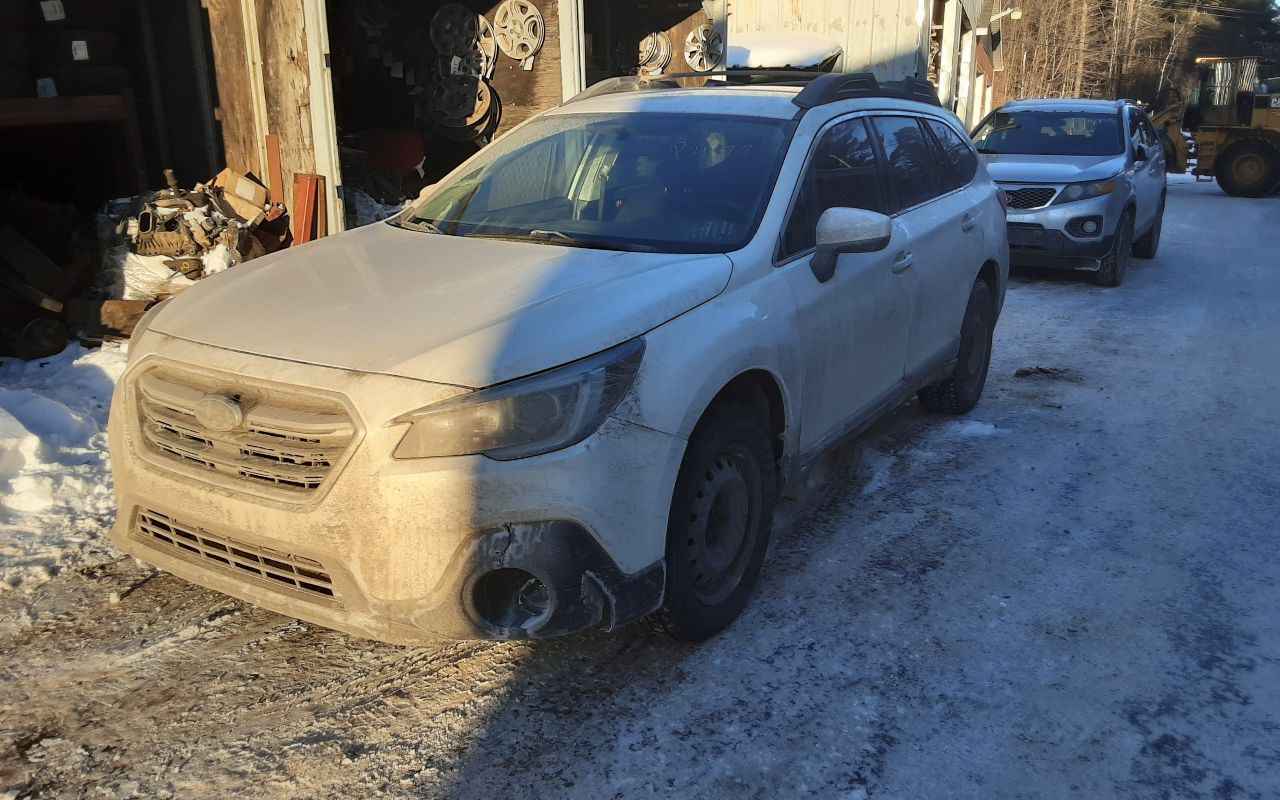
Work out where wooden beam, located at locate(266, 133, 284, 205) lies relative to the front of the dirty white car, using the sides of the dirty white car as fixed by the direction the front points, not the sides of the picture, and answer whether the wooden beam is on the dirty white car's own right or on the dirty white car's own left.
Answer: on the dirty white car's own right

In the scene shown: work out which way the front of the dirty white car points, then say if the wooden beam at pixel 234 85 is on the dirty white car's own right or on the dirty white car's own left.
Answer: on the dirty white car's own right

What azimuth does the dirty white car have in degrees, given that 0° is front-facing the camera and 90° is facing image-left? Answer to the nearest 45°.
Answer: approximately 45°

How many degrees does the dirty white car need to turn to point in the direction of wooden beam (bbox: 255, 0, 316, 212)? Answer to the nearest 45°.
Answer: approximately 135° to its right

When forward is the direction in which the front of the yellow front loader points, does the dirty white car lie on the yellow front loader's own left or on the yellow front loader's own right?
on the yellow front loader's own left

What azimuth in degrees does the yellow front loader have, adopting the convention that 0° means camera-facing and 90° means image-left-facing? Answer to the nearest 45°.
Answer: approximately 90°

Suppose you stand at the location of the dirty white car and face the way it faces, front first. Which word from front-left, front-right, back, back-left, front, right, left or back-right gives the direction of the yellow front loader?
back
